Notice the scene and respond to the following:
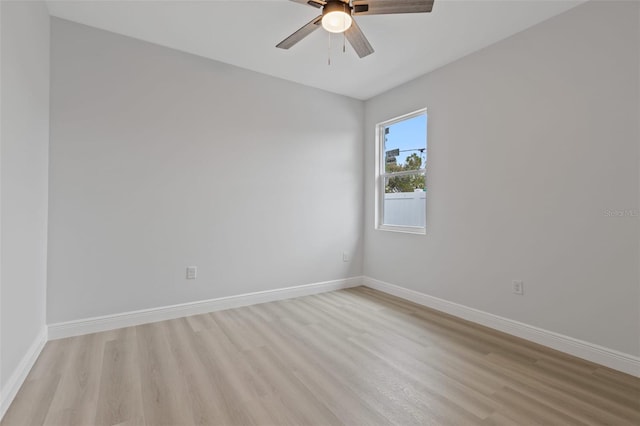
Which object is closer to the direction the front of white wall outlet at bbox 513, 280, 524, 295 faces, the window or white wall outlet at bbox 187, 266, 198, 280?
the white wall outlet

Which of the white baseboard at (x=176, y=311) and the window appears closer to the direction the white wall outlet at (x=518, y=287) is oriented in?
the white baseboard

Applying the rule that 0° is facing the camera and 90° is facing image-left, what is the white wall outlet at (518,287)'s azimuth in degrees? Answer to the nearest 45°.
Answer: approximately 45°

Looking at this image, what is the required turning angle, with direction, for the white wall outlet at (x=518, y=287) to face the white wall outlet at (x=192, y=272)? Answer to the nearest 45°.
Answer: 0° — it already faces it

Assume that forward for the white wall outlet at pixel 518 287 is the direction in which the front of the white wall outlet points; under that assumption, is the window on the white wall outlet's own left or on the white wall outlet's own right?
on the white wall outlet's own right
